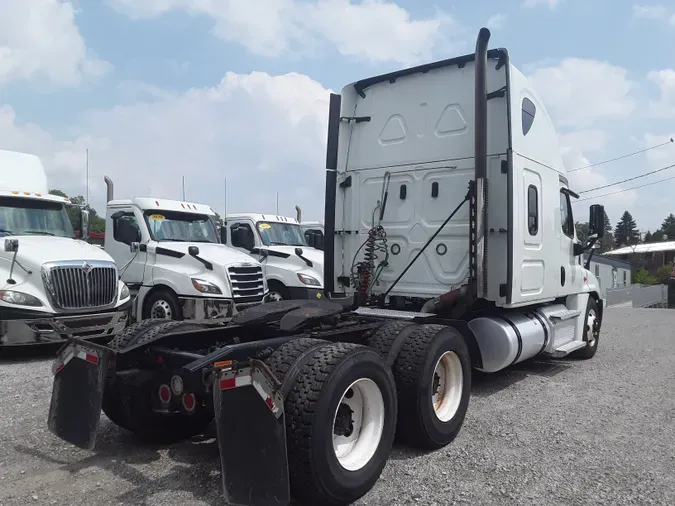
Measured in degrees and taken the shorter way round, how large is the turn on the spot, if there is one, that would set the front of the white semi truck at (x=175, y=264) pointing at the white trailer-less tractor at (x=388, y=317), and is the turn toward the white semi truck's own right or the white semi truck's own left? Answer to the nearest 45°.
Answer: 0° — it already faces it

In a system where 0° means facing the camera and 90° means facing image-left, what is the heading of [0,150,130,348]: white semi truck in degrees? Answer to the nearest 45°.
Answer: approximately 315°

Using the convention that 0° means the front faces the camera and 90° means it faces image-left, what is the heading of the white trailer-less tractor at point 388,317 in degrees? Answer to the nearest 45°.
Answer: approximately 225°

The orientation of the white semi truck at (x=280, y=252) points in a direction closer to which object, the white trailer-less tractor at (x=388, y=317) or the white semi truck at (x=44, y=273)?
the white trailer-less tractor

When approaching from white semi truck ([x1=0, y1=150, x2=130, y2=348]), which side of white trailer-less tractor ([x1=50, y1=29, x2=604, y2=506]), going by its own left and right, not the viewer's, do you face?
left

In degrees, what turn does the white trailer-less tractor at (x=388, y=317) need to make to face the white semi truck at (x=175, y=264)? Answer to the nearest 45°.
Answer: approximately 90° to its left

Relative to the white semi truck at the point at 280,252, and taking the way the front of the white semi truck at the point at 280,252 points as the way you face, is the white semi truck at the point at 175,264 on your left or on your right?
on your right

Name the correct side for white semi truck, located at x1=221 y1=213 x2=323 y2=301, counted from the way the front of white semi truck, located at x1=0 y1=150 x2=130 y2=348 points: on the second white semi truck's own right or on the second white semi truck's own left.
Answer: on the second white semi truck's own left

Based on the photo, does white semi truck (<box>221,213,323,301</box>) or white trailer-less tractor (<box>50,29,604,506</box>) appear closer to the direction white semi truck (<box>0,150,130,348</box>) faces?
the white trailer-less tractor

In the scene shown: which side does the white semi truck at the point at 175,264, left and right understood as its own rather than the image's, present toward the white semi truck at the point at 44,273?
right
